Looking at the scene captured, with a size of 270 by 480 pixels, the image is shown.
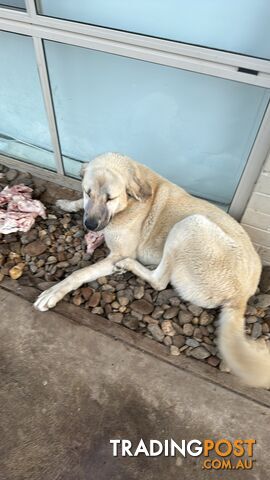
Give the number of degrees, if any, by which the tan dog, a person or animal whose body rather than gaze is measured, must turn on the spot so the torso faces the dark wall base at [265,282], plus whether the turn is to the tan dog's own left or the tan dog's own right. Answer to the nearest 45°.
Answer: approximately 135° to the tan dog's own right

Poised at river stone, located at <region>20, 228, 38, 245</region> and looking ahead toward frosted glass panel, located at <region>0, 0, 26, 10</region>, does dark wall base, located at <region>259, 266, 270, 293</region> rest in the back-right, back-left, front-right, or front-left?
back-right

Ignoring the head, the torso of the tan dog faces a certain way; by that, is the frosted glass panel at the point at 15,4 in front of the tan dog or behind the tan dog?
in front

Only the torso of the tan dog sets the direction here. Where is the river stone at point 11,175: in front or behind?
in front

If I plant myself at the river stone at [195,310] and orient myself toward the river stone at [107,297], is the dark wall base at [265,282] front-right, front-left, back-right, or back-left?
back-right

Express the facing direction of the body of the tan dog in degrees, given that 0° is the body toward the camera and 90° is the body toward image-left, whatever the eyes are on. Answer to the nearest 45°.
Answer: approximately 90°

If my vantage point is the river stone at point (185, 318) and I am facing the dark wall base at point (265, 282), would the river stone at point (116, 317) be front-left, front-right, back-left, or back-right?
back-left

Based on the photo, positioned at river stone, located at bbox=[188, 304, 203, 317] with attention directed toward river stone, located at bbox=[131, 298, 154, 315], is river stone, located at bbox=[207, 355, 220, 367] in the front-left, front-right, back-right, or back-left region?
back-left
